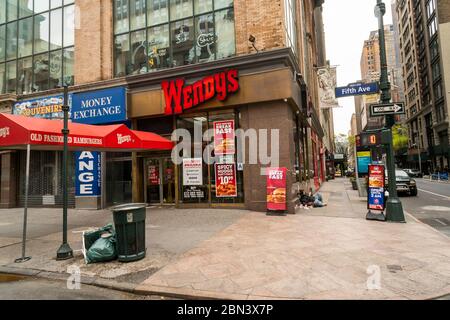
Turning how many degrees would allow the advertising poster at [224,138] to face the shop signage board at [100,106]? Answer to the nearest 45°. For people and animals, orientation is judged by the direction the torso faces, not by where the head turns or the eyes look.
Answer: approximately 90° to its right

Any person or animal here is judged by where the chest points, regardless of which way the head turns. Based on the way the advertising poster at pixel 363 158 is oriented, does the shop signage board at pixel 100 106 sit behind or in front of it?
in front

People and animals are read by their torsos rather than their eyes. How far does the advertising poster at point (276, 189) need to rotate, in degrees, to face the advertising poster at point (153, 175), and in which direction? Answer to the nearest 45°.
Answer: approximately 90° to its right

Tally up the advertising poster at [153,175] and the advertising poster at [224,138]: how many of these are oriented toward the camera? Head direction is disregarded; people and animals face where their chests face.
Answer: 2

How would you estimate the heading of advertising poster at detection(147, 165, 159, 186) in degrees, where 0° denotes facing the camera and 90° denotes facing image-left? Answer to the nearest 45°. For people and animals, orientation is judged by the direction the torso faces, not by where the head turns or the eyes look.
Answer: approximately 0°

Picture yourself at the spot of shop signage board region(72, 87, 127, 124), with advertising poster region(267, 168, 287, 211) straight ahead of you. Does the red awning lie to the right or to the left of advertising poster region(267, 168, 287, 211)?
right
